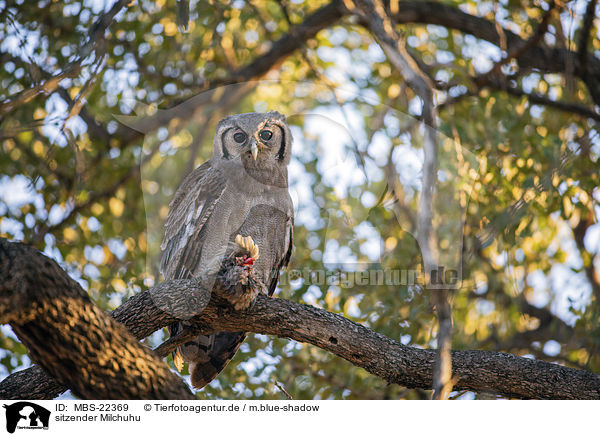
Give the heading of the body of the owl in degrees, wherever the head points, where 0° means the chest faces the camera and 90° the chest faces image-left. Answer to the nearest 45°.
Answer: approximately 315°

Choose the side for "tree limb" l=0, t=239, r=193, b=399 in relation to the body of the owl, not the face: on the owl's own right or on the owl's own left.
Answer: on the owl's own right
